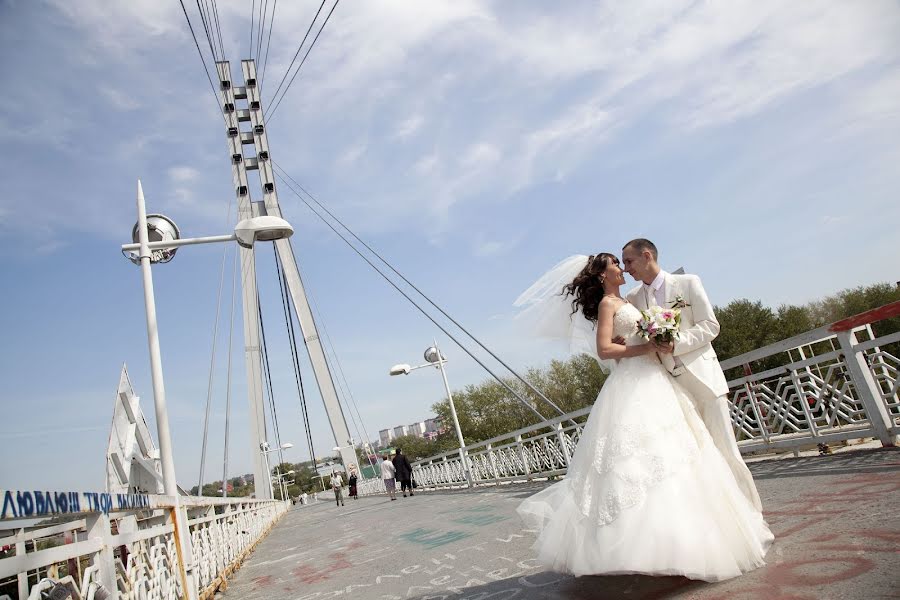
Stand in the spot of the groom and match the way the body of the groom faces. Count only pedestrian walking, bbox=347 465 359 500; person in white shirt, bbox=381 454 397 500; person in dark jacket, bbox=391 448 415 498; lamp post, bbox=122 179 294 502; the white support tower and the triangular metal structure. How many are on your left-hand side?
0

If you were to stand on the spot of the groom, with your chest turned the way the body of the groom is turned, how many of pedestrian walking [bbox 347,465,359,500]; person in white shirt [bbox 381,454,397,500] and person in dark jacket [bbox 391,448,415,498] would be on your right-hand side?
3

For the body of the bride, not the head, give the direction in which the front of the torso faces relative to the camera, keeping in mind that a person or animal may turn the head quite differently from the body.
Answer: to the viewer's right

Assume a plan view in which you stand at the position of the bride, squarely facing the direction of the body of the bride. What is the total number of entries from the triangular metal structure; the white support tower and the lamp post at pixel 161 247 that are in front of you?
0

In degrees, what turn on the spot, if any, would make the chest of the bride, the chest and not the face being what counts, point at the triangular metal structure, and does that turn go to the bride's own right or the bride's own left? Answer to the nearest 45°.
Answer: approximately 135° to the bride's own left

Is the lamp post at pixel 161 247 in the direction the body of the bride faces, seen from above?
no

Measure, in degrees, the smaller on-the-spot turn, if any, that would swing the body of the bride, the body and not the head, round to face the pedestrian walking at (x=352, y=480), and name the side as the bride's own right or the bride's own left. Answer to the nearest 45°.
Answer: approximately 135° to the bride's own left

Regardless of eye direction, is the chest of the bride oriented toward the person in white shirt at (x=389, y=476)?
no

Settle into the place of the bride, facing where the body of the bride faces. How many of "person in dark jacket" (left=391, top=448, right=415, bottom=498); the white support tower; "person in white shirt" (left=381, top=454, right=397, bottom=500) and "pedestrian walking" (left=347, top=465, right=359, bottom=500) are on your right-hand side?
0

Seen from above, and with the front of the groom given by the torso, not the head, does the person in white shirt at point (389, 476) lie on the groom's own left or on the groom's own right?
on the groom's own right

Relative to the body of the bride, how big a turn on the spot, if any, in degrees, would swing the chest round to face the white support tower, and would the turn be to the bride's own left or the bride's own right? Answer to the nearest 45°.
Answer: approximately 135° to the bride's own left

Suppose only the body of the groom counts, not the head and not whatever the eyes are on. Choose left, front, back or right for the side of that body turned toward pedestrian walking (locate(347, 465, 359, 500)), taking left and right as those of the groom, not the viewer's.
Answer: right

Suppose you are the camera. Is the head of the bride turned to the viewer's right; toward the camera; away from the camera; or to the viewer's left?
to the viewer's right

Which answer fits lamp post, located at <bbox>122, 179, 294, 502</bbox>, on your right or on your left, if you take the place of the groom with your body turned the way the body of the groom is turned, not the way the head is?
on your right

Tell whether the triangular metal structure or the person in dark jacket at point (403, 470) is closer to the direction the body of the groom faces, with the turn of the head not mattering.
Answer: the triangular metal structure

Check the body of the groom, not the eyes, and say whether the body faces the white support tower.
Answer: no
